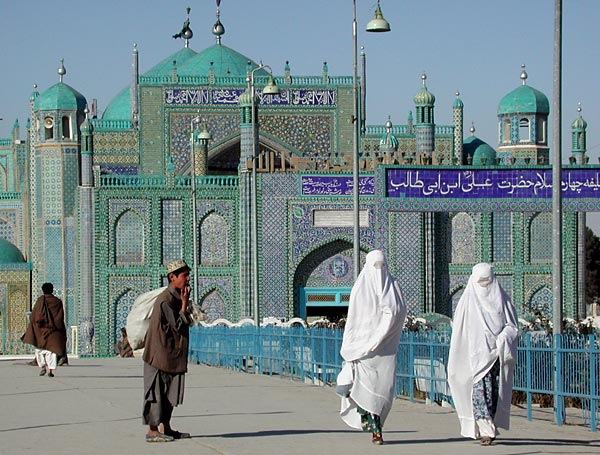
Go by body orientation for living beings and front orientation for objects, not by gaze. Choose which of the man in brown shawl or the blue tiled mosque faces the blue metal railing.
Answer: the blue tiled mosque

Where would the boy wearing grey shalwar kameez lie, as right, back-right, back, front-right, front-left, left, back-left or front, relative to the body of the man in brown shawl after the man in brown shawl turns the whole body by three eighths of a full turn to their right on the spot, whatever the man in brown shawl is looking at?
front-right

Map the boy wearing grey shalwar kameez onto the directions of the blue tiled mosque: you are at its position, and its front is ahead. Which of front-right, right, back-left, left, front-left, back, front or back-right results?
front

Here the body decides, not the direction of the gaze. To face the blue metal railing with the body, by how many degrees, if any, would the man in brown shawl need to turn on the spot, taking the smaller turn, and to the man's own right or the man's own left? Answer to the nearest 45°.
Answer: approximately 135° to the man's own right

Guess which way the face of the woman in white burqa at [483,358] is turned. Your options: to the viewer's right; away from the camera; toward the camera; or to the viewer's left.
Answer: toward the camera

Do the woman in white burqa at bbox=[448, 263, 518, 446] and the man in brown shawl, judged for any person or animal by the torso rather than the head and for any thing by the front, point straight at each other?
no

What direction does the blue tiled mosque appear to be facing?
toward the camera

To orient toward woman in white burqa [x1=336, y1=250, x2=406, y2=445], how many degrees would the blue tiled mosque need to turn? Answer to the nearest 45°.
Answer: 0° — it already faces them

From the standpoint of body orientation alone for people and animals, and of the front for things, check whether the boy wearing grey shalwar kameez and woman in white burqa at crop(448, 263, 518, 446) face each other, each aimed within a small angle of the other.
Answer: no

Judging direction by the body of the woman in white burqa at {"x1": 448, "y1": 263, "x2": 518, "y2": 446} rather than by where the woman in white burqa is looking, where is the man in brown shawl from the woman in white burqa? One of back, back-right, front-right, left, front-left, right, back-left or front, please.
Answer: back-right

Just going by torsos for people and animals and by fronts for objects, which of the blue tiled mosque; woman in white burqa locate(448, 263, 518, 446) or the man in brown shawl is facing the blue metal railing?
the blue tiled mosque

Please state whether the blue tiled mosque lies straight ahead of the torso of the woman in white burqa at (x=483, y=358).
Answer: no

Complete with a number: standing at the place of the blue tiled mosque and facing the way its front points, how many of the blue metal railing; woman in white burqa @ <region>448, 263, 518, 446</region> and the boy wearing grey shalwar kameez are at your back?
0
